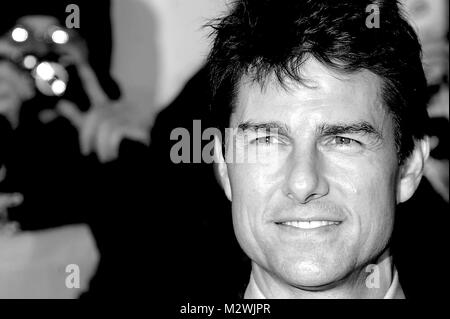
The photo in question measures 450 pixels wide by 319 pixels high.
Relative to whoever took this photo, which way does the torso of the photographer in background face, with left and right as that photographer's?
facing the viewer
